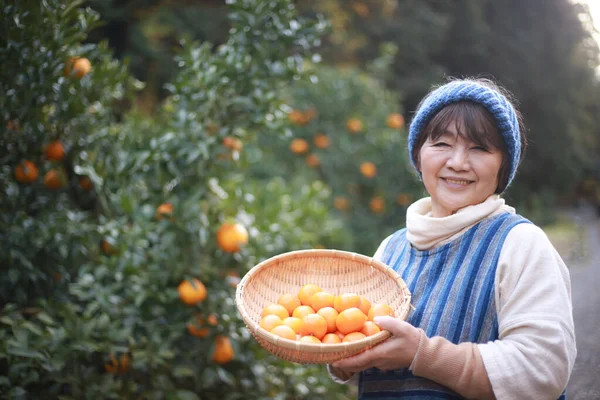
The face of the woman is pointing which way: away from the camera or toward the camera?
toward the camera

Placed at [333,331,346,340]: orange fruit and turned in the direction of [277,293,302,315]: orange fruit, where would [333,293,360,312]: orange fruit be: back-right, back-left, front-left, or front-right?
front-right

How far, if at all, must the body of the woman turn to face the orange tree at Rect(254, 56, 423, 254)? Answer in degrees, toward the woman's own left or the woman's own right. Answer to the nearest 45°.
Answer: approximately 135° to the woman's own right

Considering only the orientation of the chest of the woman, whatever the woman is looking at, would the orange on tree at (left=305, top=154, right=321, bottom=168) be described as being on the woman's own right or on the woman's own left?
on the woman's own right

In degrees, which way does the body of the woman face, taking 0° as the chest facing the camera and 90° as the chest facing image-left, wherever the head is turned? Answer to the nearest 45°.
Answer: approximately 45°
